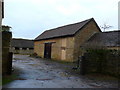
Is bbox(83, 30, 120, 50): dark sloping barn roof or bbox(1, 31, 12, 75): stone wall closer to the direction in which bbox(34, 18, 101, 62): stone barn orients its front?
the stone wall

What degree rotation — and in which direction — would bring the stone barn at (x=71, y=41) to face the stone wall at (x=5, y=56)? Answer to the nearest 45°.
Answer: approximately 45° to its left

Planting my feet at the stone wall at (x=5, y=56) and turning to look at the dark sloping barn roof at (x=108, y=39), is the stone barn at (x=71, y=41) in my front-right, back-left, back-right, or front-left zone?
front-left

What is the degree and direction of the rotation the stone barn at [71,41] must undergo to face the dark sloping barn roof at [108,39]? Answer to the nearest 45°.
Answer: approximately 90° to its left

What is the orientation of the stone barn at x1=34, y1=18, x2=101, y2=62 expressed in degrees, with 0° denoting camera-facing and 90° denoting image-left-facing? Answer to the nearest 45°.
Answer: approximately 45°

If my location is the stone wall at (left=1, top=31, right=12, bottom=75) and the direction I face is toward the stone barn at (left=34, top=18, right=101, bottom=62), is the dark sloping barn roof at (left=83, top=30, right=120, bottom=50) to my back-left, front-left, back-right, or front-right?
front-right
